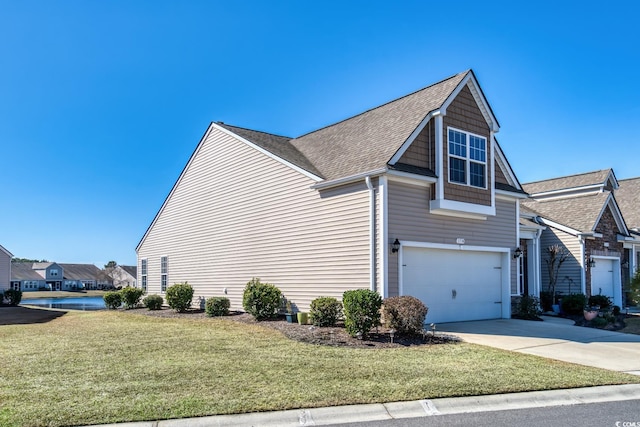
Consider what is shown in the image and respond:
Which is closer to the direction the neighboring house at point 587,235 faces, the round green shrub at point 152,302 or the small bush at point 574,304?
the small bush

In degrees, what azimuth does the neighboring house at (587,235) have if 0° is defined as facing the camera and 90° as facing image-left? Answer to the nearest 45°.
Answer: approximately 315°

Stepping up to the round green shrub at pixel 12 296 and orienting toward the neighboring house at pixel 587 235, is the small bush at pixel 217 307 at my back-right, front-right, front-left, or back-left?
front-right

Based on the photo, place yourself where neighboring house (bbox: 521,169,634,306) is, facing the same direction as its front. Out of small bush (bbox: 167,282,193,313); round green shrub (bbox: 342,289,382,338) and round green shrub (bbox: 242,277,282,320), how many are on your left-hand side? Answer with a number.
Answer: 0

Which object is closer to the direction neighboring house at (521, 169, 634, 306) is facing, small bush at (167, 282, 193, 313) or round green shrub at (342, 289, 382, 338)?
the round green shrub

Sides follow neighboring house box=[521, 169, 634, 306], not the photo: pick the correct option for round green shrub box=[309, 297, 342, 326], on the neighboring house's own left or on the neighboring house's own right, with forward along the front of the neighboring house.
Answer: on the neighboring house's own right

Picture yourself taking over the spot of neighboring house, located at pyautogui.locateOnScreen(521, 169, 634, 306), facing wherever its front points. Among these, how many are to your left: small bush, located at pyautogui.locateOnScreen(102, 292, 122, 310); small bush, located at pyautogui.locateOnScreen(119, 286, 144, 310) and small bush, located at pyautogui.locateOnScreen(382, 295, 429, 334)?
0

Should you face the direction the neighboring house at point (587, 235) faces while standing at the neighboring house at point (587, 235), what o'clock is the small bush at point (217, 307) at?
The small bush is roughly at 3 o'clock from the neighboring house.

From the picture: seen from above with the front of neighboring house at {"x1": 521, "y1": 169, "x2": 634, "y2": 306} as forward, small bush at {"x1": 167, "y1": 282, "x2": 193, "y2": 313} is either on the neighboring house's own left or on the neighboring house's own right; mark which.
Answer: on the neighboring house's own right
